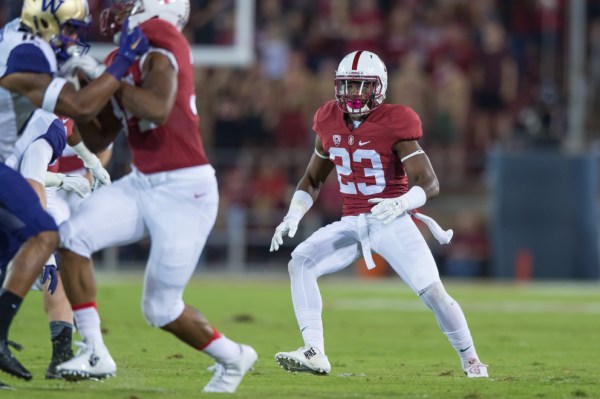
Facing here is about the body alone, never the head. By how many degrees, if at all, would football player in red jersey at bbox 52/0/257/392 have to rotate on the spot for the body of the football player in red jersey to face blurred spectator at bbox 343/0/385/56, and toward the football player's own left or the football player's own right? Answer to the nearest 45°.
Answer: approximately 90° to the football player's own right

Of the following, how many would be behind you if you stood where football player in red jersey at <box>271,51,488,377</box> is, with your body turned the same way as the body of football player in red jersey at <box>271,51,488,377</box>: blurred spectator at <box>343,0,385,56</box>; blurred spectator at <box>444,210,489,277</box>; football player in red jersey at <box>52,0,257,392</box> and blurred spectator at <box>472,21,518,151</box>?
3

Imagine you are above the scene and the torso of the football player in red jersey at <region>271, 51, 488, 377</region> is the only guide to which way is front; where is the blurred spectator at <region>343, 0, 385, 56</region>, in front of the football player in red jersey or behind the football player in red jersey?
behind

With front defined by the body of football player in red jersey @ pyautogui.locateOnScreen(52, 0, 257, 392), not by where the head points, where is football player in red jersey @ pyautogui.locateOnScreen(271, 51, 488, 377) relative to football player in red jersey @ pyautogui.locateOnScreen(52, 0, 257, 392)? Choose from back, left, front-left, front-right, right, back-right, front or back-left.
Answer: back-right

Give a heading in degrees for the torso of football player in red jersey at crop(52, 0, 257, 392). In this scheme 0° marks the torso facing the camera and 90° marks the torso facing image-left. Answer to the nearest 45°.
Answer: approximately 90°

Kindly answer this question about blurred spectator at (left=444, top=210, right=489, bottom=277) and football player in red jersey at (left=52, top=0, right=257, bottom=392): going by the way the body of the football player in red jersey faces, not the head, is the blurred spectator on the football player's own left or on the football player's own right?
on the football player's own right

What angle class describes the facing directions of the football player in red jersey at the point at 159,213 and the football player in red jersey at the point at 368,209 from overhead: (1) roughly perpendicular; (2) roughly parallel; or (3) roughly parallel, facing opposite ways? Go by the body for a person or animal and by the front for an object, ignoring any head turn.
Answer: roughly perpendicular

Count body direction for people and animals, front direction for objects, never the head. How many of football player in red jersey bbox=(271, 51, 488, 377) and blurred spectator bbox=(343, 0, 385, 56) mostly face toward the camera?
2
